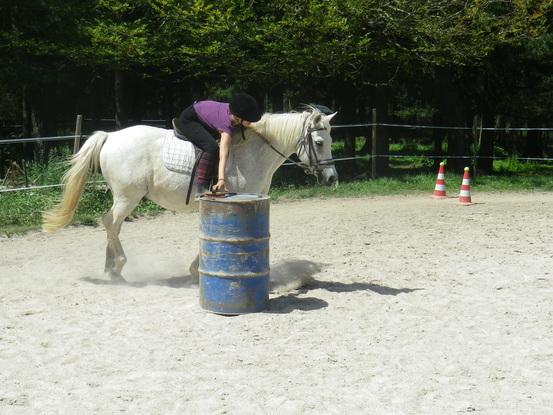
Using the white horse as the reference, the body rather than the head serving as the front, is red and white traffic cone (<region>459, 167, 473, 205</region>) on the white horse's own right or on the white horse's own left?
on the white horse's own left

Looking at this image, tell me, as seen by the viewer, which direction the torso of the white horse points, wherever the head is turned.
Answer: to the viewer's right

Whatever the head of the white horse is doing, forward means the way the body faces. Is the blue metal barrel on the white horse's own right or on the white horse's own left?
on the white horse's own right

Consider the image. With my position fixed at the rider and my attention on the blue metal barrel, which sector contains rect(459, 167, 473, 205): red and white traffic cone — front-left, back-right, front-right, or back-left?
back-left
